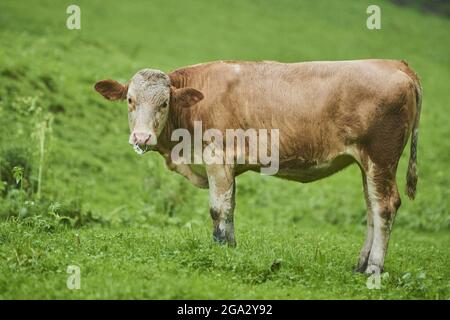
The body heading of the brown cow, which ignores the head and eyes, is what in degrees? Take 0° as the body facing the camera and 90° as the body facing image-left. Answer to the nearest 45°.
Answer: approximately 90°
